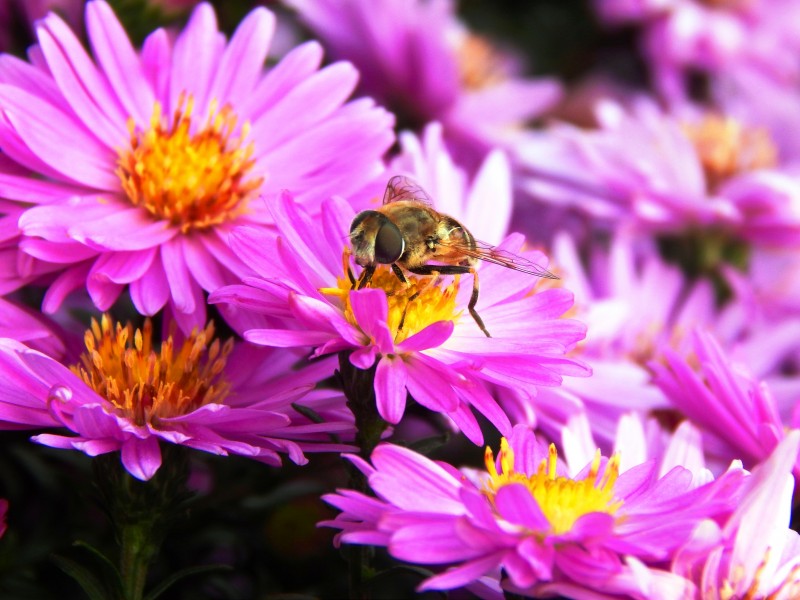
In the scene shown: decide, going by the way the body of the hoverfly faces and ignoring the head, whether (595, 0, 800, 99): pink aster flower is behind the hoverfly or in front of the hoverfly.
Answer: behind

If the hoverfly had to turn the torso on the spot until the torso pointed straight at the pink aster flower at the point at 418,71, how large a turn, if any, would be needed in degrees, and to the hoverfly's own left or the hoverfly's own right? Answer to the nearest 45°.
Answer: approximately 135° to the hoverfly's own right

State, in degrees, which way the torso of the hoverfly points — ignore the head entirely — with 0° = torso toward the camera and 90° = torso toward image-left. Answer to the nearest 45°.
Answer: approximately 45°

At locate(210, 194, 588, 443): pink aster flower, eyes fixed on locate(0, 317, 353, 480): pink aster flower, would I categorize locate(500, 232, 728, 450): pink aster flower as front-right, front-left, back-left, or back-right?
back-right
